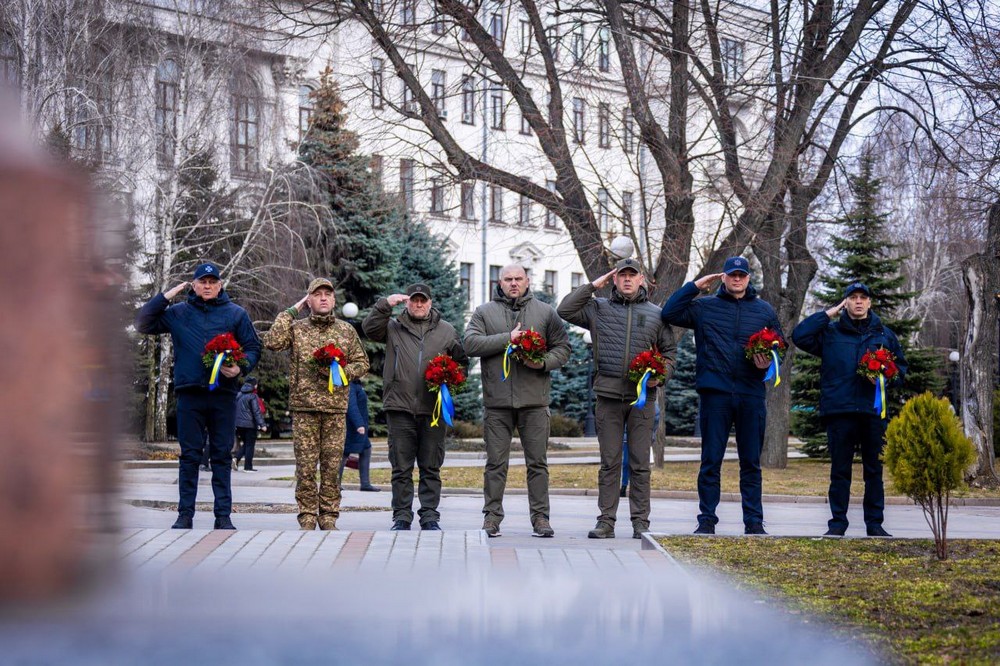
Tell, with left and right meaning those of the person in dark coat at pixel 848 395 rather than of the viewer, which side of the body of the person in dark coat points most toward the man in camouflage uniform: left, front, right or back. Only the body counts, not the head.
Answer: right

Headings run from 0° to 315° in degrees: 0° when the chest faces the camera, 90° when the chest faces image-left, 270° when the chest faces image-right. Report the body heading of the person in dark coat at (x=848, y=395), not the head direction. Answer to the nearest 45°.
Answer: approximately 0°

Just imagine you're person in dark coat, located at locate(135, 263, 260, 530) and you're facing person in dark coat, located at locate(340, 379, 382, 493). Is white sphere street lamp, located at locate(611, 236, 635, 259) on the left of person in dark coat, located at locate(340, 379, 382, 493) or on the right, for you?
right

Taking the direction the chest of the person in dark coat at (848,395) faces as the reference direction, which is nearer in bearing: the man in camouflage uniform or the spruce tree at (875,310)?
the man in camouflage uniform

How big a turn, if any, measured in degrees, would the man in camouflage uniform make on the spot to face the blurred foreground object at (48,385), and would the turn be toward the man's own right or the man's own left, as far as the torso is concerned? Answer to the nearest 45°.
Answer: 0° — they already face it

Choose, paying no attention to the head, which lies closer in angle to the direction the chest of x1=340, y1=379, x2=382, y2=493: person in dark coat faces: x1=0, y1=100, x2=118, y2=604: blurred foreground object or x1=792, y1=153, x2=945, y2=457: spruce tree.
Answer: the spruce tree

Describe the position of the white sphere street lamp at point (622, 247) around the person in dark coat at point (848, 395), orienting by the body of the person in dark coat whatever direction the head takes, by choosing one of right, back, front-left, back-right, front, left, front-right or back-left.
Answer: back-right

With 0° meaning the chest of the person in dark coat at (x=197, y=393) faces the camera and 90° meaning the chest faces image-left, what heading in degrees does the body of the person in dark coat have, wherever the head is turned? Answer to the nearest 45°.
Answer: approximately 0°
